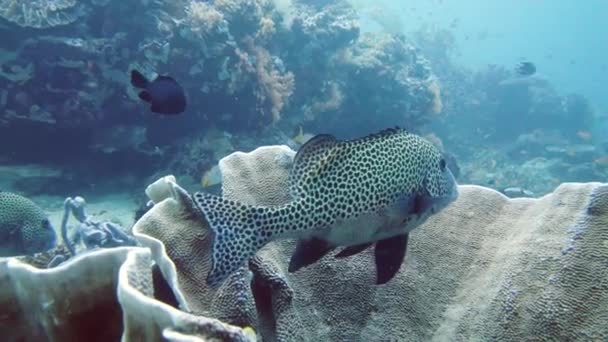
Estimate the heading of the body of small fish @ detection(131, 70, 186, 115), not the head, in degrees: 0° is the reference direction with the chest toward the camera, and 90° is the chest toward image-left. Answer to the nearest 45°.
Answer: approximately 270°

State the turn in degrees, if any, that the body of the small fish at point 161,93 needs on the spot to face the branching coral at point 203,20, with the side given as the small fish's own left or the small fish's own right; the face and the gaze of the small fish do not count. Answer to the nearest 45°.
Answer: approximately 90° to the small fish's own left

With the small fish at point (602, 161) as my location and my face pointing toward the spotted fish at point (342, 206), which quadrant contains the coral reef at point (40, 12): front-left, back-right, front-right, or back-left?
front-right

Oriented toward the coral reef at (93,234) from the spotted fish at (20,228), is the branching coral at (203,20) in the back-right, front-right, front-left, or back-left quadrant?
front-left
